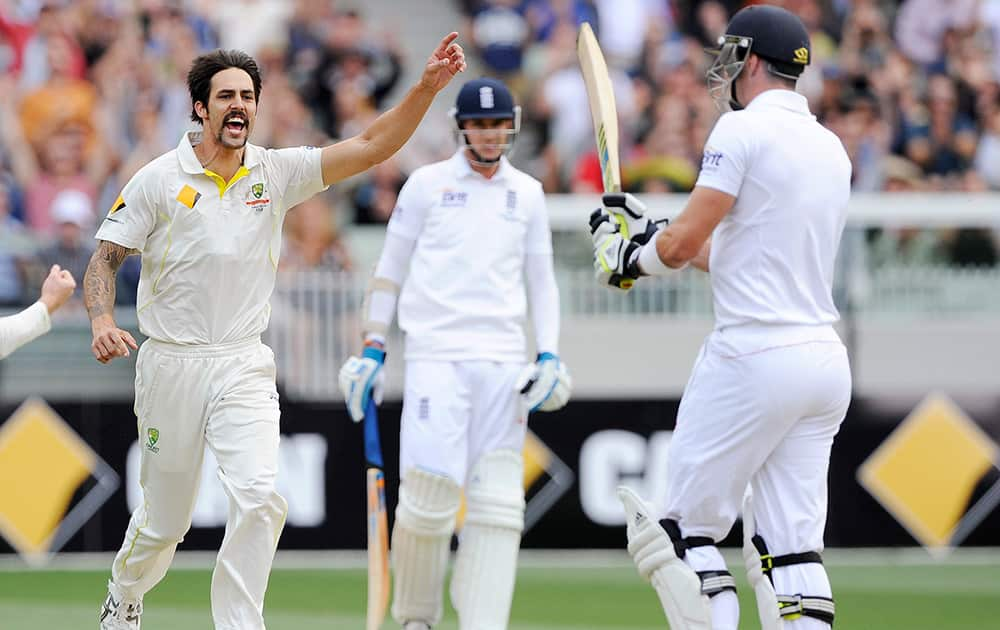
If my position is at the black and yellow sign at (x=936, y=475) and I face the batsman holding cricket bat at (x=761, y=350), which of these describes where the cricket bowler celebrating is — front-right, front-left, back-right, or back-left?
front-right

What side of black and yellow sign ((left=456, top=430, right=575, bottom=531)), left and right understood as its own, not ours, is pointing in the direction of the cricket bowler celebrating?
front

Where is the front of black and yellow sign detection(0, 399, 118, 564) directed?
toward the camera

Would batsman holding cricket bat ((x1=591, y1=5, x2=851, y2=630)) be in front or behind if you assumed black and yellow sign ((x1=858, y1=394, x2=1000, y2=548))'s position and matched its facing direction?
in front

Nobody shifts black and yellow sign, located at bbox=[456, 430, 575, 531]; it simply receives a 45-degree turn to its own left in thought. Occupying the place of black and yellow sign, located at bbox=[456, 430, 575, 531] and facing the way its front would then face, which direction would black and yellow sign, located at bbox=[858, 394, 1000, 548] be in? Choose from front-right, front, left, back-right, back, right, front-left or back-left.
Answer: front-left

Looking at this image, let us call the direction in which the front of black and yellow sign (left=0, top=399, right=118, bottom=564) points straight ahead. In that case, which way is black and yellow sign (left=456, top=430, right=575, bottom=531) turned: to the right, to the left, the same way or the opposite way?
the same way

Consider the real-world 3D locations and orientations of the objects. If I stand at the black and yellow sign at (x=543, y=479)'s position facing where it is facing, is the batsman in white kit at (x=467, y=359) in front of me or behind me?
in front

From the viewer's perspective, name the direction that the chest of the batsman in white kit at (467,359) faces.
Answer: toward the camera

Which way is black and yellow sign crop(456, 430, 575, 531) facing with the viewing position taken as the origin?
facing the viewer

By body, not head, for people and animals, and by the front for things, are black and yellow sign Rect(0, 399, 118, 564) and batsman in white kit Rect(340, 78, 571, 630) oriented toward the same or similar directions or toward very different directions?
same or similar directions

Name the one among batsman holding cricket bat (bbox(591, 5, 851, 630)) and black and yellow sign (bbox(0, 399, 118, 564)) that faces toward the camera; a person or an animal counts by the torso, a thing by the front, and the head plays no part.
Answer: the black and yellow sign

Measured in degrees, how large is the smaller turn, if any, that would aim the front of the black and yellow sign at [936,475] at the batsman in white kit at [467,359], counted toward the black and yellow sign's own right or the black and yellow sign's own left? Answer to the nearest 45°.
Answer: approximately 45° to the black and yellow sign's own right

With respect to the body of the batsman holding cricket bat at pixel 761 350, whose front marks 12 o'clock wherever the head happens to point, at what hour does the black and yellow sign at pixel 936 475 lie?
The black and yellow sign is roughly at 2 o'clock from the batsman holding cricket bat.

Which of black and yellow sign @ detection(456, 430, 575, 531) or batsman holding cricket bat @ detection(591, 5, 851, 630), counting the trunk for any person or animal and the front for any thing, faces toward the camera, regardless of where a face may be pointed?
the black and yellow sign

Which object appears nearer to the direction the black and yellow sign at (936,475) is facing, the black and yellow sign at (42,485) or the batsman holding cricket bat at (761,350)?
the batsman holding cricket bat

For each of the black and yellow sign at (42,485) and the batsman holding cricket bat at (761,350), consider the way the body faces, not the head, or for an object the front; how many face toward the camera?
1

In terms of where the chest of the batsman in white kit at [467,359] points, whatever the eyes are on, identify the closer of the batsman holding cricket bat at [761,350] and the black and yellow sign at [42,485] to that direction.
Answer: the batsman holding cricket bat
